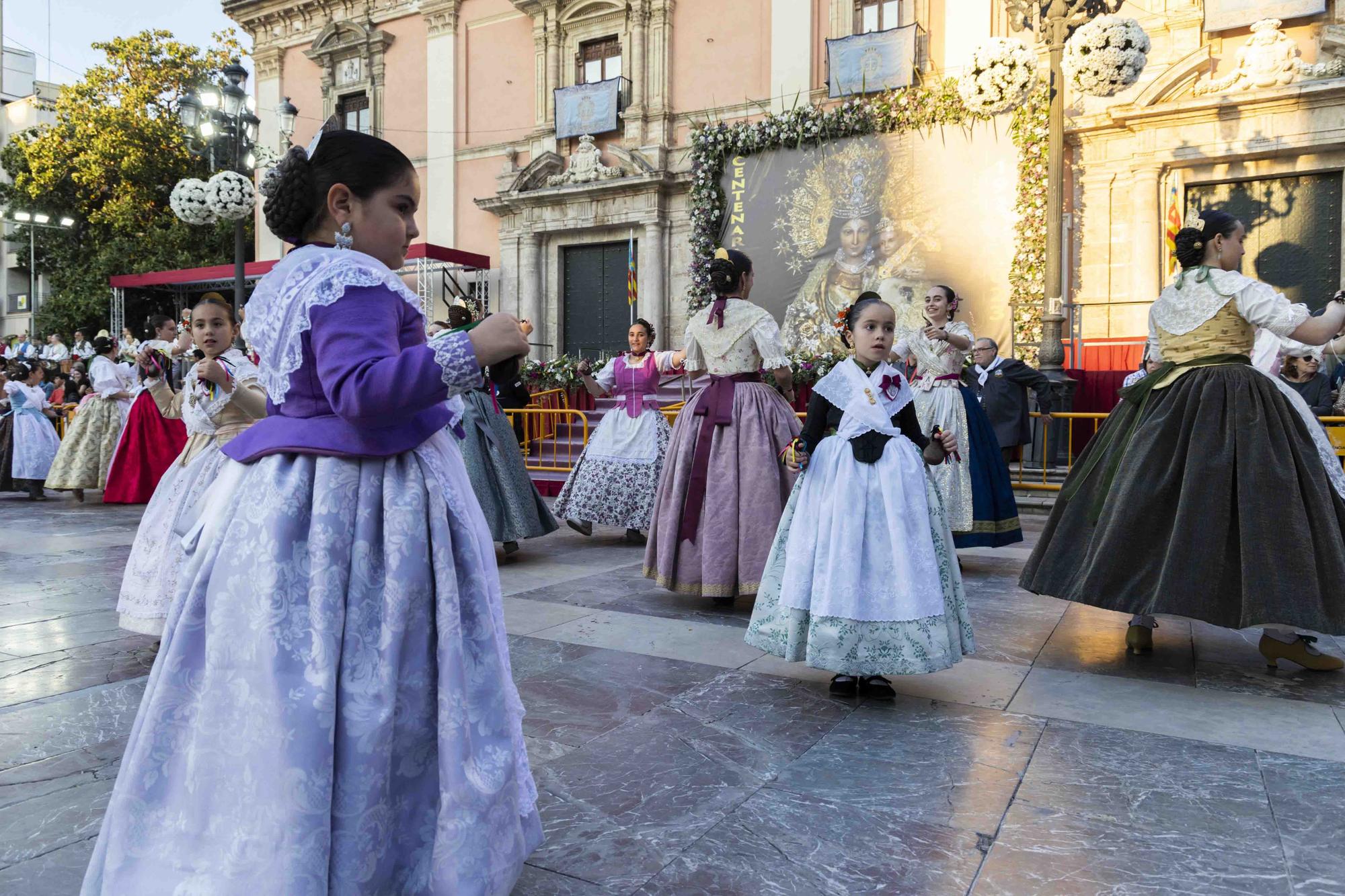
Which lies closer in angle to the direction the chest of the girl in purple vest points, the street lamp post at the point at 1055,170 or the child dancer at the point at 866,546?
the child dancer

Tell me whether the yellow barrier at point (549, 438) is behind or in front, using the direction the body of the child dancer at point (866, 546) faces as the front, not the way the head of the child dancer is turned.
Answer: behind

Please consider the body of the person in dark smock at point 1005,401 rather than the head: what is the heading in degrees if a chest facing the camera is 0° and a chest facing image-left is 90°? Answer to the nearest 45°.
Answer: approximately 45°

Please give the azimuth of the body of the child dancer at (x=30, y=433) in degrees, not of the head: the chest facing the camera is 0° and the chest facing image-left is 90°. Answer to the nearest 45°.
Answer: approximately 315°
